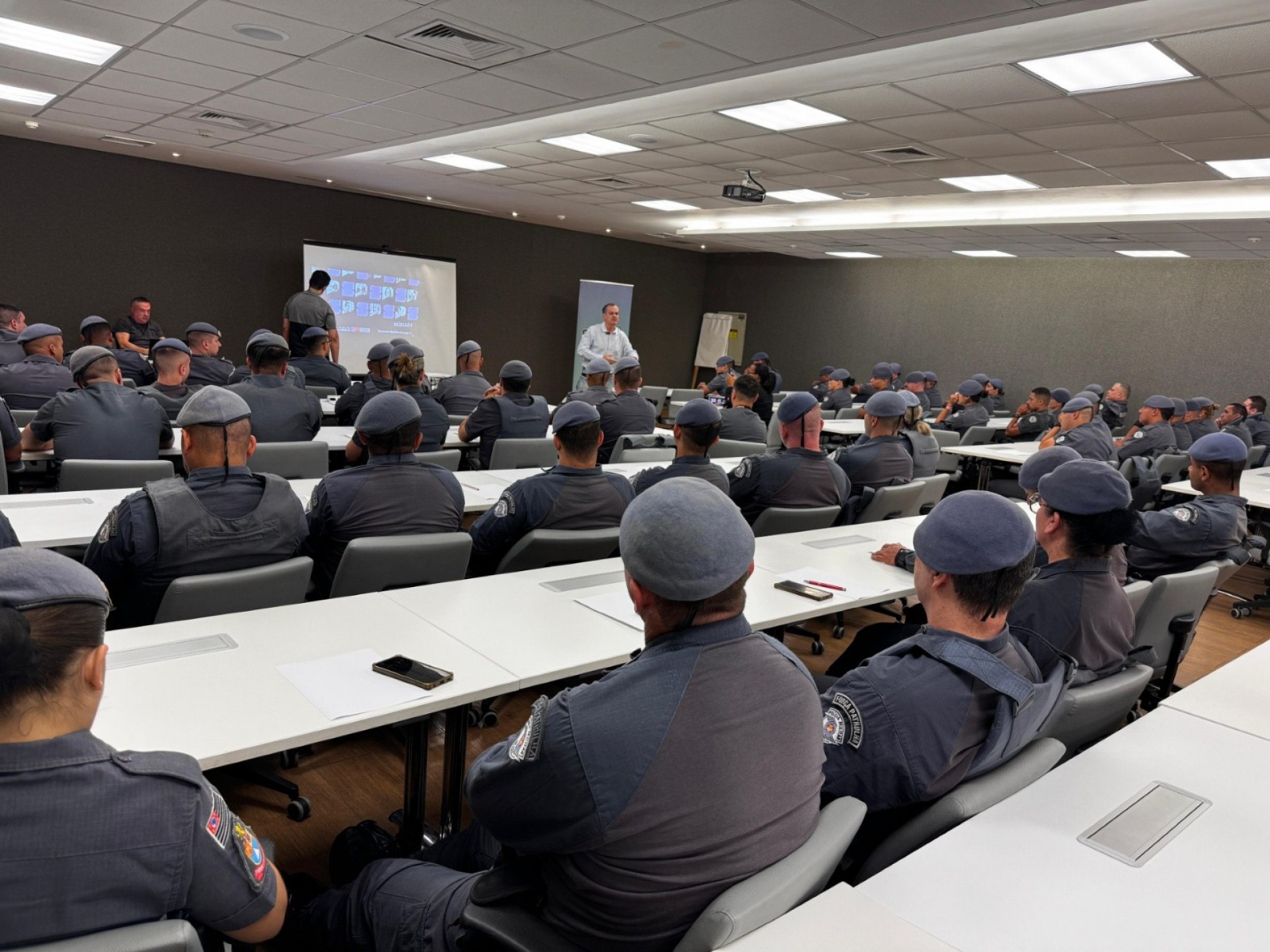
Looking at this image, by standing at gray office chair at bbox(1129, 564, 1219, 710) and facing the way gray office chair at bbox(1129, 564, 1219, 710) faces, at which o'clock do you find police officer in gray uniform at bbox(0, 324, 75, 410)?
The police officer in gray uniform is roughly at 10 o'clock from the gray office chair.

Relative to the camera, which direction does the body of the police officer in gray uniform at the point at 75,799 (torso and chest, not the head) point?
away from the camera

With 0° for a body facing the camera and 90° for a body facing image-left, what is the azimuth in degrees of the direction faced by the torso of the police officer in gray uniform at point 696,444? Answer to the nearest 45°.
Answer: approximately 180°

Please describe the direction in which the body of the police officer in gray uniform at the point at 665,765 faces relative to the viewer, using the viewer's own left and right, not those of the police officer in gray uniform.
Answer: facing away from the viewer and to the left of the viewer

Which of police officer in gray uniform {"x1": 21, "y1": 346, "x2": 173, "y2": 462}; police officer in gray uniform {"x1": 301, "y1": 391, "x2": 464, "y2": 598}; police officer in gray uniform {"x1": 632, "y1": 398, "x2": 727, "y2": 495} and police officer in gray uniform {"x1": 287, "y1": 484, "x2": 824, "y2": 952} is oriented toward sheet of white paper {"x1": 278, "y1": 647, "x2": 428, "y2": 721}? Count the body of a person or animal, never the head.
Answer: police officer in gray uniform {"x1": 287, "y1": 484, "x2": 824, "y2": 952}

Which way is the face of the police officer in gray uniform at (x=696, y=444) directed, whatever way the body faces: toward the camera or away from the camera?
away from the camera

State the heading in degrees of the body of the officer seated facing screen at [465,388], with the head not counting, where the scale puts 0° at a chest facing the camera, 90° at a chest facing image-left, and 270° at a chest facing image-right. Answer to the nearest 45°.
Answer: approximately 180°

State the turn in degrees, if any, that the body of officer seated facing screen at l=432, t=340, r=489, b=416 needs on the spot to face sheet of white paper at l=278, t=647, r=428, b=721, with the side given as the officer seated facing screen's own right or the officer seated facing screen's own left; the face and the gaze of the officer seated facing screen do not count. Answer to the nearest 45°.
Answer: approximately 180°

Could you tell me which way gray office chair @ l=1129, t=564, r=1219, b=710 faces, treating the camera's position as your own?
facing away from the viewer and to the left of the viewer

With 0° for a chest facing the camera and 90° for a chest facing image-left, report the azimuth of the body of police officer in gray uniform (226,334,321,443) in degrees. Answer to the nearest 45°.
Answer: approximately 180°

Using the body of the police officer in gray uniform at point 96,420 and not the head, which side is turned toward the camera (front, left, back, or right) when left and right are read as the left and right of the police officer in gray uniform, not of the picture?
back

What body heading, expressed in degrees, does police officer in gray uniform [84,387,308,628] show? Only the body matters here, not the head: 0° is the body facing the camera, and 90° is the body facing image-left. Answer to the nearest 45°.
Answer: approximately 180°

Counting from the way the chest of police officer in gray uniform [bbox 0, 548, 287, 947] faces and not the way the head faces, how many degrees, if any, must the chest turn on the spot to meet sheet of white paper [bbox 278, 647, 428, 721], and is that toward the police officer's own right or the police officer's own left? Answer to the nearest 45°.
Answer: approximately 45° to the police officer's own right

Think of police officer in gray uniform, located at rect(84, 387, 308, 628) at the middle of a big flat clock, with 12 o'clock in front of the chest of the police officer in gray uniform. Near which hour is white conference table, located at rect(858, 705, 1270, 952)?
The white conference table is roughly at 5 o'clock from the police officer in gray uniform.

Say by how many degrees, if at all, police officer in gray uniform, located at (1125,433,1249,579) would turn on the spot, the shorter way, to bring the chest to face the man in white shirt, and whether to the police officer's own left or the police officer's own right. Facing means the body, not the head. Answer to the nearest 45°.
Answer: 0° — they already face them

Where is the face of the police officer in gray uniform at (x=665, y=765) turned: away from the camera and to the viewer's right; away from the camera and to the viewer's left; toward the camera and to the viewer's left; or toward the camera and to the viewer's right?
away from the camera and to the viewer's left
